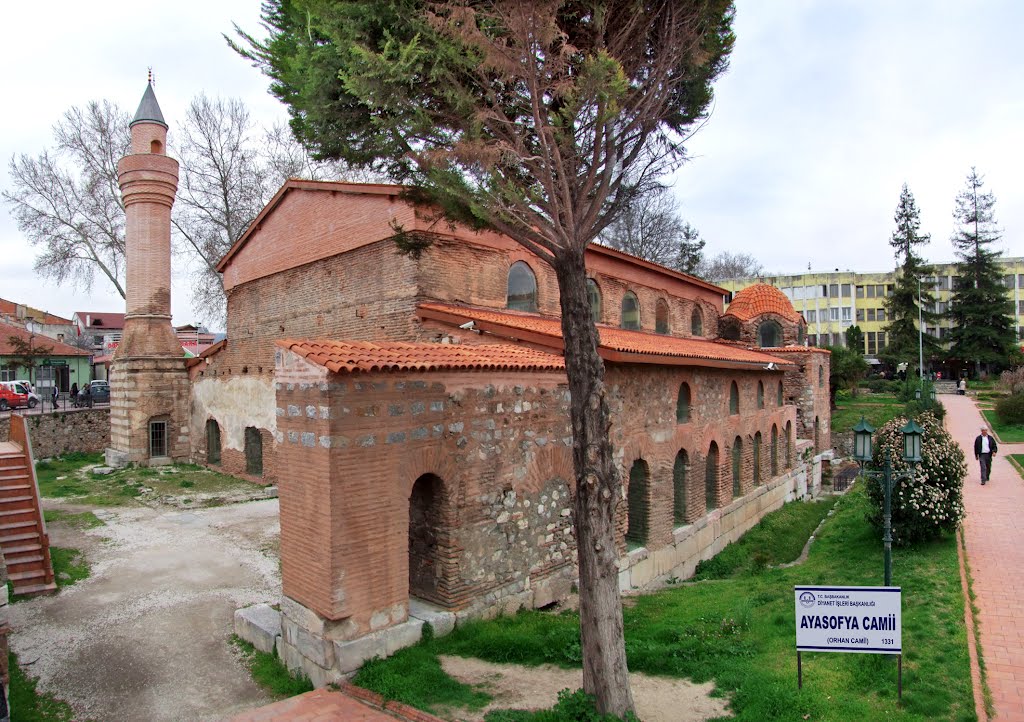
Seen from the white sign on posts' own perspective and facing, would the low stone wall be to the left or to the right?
on its right

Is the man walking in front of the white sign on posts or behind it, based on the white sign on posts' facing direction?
behind

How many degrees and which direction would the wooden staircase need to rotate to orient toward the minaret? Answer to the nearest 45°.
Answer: approximately 135° to its left

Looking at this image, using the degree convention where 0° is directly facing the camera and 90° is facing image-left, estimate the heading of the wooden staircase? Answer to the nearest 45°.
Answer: approximately 315°

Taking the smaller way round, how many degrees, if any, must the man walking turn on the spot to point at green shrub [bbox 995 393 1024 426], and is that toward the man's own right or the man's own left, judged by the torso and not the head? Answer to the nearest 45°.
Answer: approximately 180°

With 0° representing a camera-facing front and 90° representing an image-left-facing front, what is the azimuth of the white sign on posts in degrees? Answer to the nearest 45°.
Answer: approximately 0°

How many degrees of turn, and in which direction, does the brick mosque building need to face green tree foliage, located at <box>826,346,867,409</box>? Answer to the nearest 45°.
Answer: approximately 180°

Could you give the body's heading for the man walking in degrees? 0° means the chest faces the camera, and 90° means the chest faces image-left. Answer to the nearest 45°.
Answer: approximately 0°

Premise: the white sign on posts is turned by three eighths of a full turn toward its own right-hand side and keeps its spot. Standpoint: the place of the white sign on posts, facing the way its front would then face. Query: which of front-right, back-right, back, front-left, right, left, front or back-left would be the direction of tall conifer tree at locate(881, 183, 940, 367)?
front-right

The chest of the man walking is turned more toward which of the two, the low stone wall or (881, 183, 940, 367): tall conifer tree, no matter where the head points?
the low stone wall
